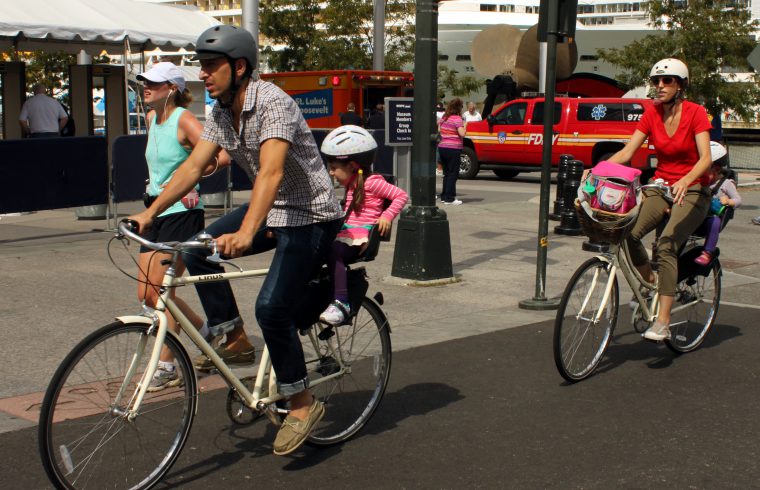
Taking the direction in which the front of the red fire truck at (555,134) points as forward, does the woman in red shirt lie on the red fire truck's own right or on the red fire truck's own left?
on the red fire truck's own left

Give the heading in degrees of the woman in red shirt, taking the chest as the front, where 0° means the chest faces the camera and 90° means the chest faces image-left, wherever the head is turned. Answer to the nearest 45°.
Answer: approximately 45°

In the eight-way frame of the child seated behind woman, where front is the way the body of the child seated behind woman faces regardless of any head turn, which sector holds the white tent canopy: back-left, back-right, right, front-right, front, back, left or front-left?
right

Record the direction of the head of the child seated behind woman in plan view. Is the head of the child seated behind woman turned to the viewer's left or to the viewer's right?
to the viewer's left

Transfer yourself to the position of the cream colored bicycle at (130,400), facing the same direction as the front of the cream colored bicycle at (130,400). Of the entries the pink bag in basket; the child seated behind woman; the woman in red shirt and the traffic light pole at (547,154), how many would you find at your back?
4

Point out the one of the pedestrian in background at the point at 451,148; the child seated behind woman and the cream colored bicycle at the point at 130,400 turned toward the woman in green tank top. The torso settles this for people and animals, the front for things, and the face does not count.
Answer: the child seated behind woman

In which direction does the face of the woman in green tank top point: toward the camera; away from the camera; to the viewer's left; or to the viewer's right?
to the viewer's left

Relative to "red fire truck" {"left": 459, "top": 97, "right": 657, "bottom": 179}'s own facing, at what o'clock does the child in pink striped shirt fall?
The child in pink striped shirt is roughly at 9 o'clock from the red fire truck.

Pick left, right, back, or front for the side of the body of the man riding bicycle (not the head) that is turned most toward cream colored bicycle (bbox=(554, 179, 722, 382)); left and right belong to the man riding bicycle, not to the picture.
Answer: back

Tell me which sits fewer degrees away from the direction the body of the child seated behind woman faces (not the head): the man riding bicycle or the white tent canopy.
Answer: the man riding bicycle

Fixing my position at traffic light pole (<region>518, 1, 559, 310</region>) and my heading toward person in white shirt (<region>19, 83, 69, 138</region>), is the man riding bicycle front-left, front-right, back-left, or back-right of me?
back-left
